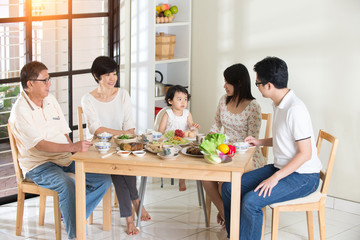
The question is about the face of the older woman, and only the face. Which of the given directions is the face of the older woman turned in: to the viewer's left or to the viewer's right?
to the viewer's right

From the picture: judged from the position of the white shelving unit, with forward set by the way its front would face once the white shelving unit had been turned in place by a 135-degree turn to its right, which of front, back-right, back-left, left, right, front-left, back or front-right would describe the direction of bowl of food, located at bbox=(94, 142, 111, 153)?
left

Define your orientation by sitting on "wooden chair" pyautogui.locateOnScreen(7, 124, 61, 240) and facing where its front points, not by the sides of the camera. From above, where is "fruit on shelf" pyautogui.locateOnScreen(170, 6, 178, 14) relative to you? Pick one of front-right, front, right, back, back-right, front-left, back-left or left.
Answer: front-left

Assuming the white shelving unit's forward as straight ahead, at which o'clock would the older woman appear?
The older woman is roughly at 2 o'clock from the white shelving unit.

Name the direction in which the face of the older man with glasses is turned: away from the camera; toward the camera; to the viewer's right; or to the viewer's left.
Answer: to the viewer's right

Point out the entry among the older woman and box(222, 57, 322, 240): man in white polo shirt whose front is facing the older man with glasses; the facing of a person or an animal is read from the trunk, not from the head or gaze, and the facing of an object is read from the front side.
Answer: the man in white polo shirt

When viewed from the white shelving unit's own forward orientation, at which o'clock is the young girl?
The young girl is roughly at 1 o'clock from the white shelving unit.

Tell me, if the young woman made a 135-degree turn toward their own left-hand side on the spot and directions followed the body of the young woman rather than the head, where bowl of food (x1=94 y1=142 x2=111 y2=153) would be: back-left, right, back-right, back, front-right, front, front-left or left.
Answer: back-right

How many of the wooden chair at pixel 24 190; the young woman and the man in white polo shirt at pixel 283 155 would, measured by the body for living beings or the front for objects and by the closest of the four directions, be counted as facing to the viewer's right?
1

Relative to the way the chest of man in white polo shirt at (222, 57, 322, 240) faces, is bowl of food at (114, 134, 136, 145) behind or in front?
in front

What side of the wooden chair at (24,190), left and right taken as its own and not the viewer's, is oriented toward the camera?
right

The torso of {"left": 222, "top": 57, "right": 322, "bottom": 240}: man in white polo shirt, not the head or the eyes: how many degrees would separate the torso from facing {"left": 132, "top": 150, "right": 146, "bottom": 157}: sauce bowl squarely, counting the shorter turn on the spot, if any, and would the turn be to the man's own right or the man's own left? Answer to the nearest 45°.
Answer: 0° — they already face it

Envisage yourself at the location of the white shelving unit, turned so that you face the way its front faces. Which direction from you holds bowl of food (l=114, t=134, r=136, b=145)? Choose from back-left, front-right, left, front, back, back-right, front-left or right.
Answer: front-right

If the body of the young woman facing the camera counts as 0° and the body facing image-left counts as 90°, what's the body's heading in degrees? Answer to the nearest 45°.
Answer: approximately 45°

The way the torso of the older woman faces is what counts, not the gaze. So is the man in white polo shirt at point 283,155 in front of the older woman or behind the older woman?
in front

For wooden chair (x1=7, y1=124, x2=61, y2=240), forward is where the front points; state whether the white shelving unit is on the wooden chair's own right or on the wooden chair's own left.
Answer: on the wooden chair's own left

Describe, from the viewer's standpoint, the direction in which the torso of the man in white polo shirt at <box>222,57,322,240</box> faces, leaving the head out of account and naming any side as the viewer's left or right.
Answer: facing to the left of the viewer

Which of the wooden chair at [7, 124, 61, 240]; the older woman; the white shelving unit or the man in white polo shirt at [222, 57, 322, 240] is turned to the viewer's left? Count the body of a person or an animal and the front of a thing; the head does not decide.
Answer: the man in white polo shirt
